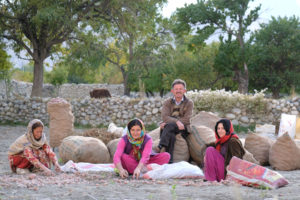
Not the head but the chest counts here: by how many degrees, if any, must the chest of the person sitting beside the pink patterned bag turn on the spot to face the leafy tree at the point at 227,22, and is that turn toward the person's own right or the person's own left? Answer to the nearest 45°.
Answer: approximately 135° to the person's own right

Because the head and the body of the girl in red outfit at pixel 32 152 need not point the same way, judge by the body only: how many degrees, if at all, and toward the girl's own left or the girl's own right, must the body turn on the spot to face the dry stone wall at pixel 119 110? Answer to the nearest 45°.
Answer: approximately 135° to the girl's own left

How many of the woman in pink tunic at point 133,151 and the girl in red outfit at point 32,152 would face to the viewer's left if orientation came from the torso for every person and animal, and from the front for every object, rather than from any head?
0

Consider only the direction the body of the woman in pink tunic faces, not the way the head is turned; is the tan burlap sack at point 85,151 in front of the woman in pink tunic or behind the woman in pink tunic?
behind

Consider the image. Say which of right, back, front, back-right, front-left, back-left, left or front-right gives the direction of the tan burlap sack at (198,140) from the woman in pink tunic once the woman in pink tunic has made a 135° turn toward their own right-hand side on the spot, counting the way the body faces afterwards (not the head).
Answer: right

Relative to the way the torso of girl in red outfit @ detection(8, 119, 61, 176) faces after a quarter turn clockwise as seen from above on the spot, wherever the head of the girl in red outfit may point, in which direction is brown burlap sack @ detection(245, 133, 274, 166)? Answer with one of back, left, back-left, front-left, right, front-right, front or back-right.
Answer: back-left

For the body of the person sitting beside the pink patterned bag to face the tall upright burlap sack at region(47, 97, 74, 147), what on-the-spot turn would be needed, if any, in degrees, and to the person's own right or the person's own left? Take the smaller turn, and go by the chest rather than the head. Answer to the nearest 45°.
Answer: approximately 90° to the person's own right

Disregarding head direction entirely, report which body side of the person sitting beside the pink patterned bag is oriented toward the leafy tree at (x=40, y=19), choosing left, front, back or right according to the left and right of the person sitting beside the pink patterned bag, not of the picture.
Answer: right

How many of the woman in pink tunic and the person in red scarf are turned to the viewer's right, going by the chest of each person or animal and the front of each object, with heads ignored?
0

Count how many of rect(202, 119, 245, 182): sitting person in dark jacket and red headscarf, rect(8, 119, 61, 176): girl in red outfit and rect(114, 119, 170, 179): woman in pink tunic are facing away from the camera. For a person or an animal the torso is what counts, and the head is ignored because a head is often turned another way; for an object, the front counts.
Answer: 0

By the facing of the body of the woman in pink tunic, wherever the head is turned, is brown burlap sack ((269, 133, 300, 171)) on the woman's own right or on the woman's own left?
on the woman's own left

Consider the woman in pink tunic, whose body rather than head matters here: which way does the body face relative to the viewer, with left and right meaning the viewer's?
facing the viewer

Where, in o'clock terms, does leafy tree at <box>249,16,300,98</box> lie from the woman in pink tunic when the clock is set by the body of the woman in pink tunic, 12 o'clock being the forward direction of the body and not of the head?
The leafy tree is roughly at 7 o'clock from the woman in pink tunic.
